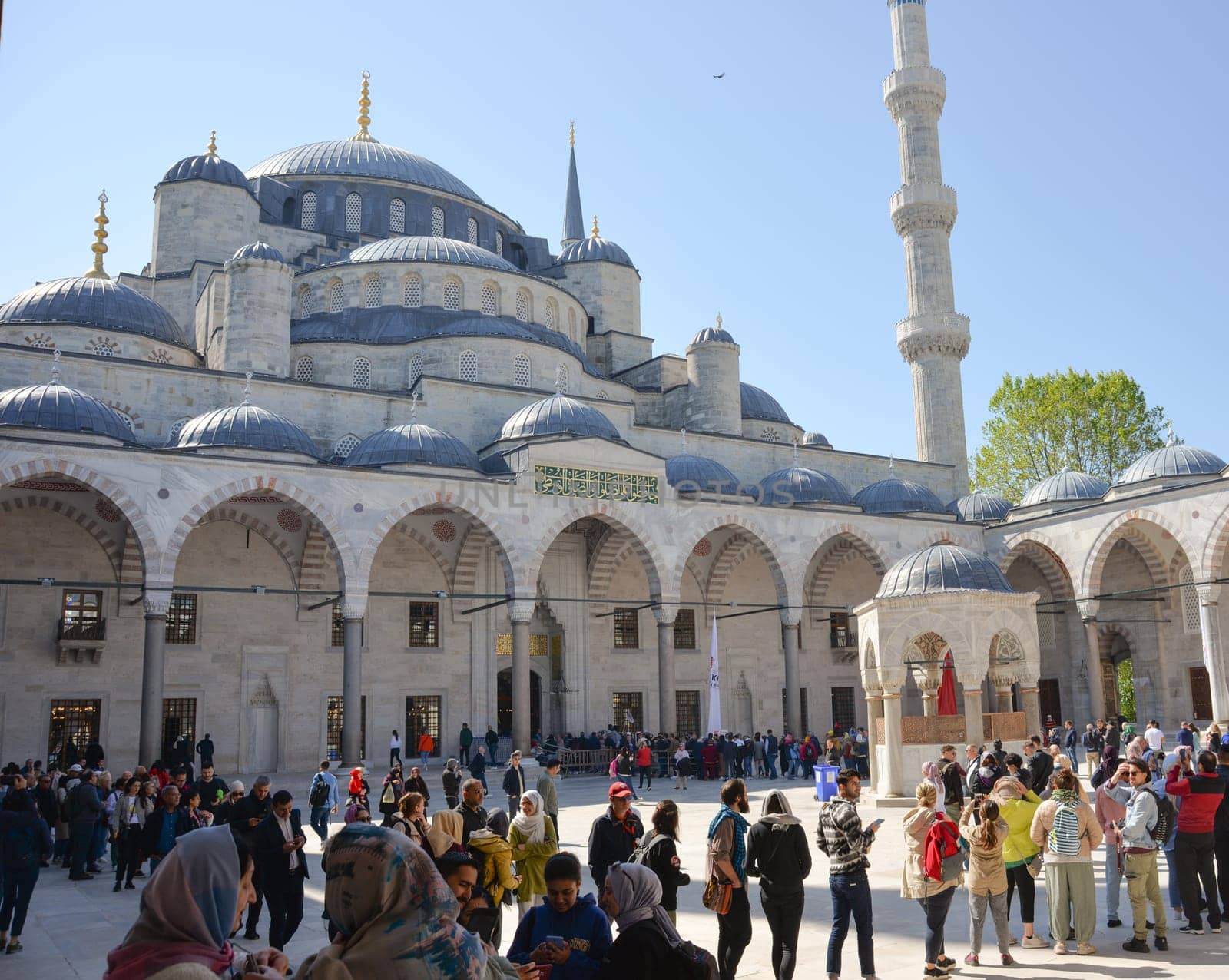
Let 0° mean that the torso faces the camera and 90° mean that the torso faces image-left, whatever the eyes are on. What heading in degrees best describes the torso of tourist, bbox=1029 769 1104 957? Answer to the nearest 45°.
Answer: approximately 180°

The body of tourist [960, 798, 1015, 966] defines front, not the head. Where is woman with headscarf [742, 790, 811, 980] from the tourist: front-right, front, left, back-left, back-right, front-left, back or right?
back-left

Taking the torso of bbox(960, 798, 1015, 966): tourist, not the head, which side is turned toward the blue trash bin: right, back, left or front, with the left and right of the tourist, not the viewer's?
front

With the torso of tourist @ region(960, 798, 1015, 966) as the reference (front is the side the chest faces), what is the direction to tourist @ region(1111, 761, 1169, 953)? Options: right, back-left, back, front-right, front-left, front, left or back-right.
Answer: front-right

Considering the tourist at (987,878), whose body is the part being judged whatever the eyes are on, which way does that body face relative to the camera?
away from the camera

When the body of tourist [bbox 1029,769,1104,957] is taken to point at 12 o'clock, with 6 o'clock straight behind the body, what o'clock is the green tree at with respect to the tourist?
The green tree is roughly at 12 o'clock from the tourist.

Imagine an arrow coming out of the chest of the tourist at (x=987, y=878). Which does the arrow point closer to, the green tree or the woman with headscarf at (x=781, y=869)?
the green tree

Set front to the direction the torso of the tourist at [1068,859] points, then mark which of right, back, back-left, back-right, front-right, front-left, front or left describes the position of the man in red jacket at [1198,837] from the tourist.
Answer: front-right

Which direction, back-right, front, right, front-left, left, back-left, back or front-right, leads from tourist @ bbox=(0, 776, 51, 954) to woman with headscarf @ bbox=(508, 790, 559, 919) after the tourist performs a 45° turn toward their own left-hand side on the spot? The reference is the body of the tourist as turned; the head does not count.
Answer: back

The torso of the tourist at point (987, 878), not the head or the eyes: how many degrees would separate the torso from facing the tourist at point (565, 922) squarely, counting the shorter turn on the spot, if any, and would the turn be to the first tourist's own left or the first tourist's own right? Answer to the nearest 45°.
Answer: approximately 180°

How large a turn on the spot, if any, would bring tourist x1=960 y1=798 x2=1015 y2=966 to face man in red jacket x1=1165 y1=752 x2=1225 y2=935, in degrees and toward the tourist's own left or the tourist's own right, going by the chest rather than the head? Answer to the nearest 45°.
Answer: approximately 45° to the tourist's own right

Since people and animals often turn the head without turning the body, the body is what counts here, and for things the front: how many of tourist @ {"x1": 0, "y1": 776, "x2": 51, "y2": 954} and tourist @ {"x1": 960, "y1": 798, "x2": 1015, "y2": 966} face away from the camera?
2

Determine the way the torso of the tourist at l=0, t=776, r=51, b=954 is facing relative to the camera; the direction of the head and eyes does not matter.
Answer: away from the camera
